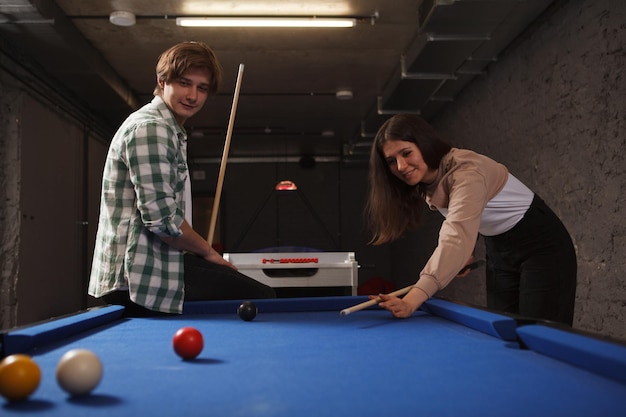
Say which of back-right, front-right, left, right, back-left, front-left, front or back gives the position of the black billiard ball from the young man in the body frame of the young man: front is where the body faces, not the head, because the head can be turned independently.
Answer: front-right

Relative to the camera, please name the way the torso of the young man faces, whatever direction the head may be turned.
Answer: to the viewer's right

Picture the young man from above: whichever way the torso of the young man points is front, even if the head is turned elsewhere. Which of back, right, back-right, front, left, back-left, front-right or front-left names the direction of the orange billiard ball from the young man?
right

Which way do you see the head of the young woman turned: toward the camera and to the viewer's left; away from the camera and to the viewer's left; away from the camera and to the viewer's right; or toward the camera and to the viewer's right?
toward the camera and to the viewer's left

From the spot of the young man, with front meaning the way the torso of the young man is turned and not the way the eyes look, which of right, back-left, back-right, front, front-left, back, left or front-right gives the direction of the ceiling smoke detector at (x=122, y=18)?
left

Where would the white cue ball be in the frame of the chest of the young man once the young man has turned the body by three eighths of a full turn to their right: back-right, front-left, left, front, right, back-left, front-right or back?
front-left

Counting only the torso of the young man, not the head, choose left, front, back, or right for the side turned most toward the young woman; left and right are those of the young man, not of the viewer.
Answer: front

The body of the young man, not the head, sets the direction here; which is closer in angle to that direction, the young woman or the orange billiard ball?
the young woman
